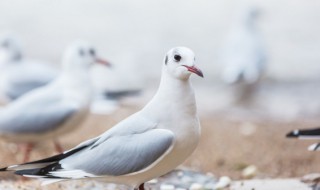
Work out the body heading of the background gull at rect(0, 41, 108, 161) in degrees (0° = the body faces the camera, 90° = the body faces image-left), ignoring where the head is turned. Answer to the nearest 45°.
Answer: approximately 270°

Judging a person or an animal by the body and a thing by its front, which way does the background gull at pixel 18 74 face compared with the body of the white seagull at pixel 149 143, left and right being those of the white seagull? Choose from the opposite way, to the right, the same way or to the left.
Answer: the opposite way

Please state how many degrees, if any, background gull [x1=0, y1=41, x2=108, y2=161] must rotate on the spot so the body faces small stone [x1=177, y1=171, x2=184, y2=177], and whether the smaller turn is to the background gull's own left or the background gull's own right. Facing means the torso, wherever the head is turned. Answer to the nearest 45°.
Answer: approximately 45° to the background gull's own right

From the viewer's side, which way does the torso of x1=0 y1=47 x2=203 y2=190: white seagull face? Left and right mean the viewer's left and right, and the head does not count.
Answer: facing to the right of the viewer

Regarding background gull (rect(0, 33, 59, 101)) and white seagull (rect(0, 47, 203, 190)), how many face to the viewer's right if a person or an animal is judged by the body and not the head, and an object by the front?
1

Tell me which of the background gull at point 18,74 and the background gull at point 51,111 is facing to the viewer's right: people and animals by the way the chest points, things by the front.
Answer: the background gull at point 51,111

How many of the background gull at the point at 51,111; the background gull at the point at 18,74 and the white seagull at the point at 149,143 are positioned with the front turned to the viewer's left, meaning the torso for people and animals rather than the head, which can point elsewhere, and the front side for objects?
1

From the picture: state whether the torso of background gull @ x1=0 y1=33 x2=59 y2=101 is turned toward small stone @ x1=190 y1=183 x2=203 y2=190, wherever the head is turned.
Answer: no

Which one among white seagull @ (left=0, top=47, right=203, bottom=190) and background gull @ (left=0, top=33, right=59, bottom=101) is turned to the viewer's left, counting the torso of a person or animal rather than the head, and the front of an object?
the background gull

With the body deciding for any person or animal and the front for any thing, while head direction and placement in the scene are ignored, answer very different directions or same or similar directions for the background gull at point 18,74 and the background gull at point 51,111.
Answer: very different directions

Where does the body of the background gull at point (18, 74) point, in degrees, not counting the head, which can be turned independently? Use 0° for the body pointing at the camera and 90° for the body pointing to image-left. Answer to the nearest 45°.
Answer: approximately 90°
